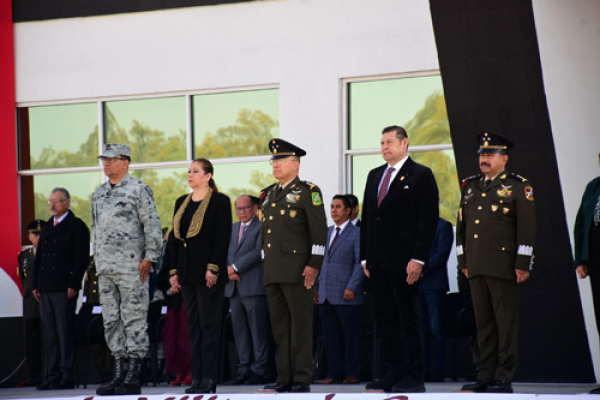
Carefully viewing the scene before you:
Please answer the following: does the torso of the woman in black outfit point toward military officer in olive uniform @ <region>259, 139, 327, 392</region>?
no

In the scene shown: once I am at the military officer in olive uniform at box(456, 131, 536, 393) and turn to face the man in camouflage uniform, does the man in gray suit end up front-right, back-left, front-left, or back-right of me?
front-right

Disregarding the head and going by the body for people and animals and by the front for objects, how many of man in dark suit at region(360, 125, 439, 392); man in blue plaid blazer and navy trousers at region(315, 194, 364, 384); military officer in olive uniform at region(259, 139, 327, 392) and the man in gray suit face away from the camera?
0

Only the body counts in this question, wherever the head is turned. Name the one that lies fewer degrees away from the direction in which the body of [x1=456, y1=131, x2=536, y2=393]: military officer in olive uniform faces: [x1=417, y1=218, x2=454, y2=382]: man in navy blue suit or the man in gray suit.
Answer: the man in gray suit

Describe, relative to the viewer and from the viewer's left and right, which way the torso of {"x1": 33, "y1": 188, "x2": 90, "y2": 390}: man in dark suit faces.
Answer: facing the viewer and to the left of the viewer

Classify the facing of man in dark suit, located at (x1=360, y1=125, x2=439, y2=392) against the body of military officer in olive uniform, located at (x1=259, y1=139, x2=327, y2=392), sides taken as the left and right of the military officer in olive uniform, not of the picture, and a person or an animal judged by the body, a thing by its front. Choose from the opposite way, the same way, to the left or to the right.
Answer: the same way

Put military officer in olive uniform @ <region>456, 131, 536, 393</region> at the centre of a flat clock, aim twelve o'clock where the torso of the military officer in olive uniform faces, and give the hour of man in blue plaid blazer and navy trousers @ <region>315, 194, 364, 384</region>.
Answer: The man in blue plaid blazer and navy trousers is roughly at 3 o'clock from the military officer in olive uniform.

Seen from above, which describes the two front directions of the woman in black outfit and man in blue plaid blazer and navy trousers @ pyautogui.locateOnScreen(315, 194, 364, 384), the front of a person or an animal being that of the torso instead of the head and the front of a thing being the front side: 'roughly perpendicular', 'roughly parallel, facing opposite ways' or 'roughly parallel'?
roughly parallel

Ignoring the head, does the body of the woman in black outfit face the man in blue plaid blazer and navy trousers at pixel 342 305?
no

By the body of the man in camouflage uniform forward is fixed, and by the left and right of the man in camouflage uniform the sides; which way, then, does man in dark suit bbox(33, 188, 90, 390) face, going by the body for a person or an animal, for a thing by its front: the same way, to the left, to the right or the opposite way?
the same way

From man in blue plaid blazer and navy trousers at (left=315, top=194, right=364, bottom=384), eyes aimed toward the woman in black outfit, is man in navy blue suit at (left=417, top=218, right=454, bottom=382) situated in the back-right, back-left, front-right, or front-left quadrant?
back-left

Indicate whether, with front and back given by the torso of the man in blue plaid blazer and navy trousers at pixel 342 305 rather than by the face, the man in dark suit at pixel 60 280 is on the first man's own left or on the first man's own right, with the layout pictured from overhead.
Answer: on the first man's own right

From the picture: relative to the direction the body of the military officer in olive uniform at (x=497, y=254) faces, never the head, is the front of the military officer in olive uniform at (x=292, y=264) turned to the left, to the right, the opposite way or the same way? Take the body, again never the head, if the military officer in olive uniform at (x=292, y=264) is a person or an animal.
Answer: the same way

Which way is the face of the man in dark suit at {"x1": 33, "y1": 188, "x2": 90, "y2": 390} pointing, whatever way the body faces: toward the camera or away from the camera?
toward the camera

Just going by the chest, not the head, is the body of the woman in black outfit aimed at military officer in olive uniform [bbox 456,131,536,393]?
no

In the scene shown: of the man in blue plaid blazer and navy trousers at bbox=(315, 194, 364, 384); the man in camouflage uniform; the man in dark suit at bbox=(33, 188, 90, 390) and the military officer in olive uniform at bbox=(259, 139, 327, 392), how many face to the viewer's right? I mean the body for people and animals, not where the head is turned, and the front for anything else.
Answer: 0
